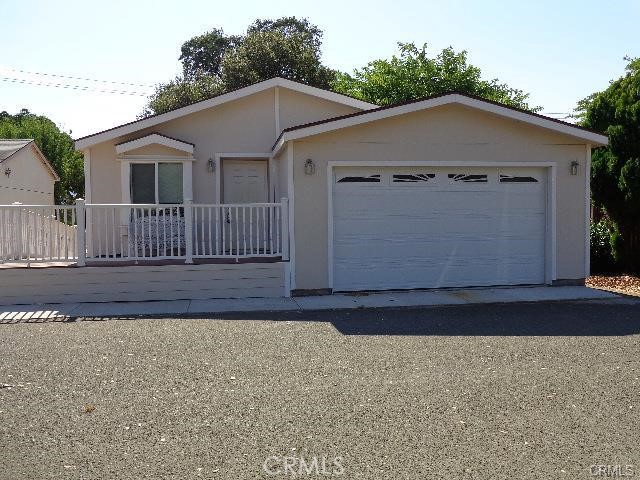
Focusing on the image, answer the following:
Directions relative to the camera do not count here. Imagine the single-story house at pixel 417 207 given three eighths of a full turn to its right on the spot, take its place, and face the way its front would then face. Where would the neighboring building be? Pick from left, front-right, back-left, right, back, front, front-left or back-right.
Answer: front

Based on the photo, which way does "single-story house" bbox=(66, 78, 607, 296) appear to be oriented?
toward the camera

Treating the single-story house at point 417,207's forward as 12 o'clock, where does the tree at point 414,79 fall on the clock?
The tree is roughly at 6 o'clock from the single-story house.

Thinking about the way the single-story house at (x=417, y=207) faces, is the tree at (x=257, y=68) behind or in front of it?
behind

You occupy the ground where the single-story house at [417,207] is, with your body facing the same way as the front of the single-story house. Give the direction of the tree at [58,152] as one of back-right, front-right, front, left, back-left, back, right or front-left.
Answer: back-right

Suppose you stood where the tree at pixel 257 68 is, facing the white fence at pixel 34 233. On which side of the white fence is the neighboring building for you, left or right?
right

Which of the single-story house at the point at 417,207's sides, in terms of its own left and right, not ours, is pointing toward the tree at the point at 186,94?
back

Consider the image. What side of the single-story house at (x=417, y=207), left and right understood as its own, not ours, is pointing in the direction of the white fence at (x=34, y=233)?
right
